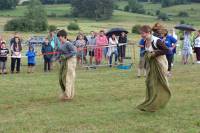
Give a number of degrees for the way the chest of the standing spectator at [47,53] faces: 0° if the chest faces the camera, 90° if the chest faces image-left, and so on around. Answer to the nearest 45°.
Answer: approximately 0°

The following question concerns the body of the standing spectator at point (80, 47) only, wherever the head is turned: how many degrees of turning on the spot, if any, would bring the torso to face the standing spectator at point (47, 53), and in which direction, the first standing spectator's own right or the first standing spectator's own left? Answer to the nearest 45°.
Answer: approximately 45° to the first standing spectator's own right

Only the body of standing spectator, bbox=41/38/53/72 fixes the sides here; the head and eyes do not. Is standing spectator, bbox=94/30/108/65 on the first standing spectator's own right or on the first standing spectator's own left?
on the first standing spectator's own left

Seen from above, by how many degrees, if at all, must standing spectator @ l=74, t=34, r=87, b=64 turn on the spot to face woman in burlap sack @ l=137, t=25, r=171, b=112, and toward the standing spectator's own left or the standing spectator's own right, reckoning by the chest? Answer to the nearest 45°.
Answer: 0° — they already face them

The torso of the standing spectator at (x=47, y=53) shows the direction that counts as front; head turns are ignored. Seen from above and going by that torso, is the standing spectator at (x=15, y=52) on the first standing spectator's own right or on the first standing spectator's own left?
on the first standing spectator's own right

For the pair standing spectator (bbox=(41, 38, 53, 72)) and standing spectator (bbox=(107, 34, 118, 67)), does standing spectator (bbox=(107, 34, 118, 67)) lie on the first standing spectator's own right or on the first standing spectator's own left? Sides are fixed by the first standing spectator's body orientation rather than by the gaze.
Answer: on the first standing spectator's own left

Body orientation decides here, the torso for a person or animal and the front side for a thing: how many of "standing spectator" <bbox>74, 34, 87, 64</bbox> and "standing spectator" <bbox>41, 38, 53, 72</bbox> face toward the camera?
2

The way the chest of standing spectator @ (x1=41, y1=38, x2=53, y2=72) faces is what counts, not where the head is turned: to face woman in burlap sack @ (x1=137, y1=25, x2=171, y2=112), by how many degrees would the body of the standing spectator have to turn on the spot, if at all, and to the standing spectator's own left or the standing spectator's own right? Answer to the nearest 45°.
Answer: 0° — they already face them
